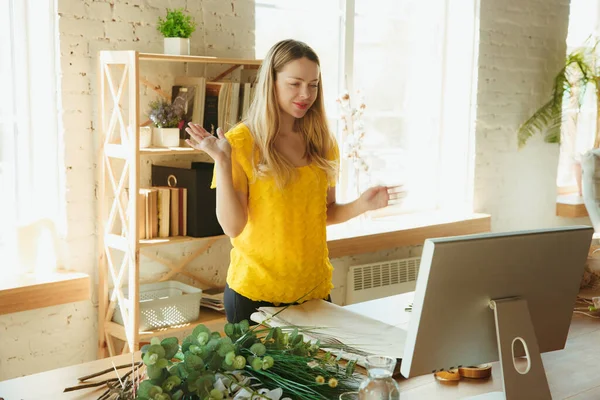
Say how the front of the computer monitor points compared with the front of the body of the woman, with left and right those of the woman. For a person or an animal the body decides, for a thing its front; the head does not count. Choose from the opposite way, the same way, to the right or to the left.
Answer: the opposite way

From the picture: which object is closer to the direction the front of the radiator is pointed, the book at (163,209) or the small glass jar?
the small glass jar

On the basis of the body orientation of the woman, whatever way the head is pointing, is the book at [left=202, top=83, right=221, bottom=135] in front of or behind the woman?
behind

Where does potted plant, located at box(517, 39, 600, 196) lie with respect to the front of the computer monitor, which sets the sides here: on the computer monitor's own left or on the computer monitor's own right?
on the computer monitor's own right

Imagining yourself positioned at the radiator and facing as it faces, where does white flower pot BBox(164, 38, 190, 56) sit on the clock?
The white flower pot is roughly at 3 o'clock from the radiator.

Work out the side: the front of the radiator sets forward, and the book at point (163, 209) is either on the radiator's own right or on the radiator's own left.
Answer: on the radiator's own right

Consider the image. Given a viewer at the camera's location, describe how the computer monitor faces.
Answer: facing away from the viewer and to the left of the viewer

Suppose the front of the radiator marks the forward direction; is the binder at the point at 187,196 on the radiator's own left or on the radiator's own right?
on the radiator's own right

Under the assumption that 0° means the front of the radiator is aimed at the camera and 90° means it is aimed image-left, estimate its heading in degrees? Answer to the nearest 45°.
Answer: approximately 315°
